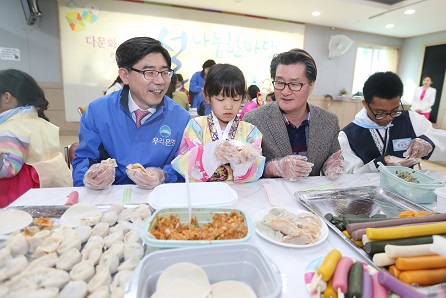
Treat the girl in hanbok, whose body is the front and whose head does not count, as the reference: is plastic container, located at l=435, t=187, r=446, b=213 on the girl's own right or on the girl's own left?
on the girl's own left

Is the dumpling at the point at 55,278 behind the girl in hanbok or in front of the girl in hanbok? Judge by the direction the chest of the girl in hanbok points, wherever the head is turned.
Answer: in front

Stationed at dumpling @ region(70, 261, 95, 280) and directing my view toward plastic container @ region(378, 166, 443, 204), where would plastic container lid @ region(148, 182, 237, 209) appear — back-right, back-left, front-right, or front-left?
front-left

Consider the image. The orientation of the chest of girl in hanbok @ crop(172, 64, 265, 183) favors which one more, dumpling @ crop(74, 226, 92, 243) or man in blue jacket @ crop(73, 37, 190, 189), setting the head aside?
the dumpling

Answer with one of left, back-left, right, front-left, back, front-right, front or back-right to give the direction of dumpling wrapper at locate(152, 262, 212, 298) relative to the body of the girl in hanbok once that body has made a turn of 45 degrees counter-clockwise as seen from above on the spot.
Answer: front-right

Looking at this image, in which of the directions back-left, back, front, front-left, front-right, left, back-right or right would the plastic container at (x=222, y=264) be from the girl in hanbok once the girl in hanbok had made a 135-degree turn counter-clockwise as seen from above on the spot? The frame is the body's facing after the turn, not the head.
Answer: back-right

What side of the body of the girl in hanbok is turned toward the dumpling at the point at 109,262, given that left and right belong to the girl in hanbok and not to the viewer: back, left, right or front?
front

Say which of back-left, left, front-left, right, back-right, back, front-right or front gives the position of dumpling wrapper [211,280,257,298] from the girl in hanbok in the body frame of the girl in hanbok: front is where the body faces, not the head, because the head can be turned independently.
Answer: front

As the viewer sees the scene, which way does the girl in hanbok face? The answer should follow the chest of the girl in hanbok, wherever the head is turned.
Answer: toward the camera

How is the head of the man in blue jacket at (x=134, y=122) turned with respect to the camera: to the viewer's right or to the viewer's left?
to the viewer's right

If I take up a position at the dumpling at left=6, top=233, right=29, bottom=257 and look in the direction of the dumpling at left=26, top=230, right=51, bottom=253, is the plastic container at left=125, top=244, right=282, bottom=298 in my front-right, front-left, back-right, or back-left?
front-right

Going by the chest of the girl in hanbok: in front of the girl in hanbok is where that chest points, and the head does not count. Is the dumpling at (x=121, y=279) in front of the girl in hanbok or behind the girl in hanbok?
in front

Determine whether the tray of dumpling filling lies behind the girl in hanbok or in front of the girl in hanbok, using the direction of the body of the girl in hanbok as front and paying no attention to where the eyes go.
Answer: in front

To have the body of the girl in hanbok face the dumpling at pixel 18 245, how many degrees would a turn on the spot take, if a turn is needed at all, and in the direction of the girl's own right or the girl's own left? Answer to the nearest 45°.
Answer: approximately 45° to the girl's own right

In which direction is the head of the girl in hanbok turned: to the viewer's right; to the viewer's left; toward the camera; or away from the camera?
toward the camera
